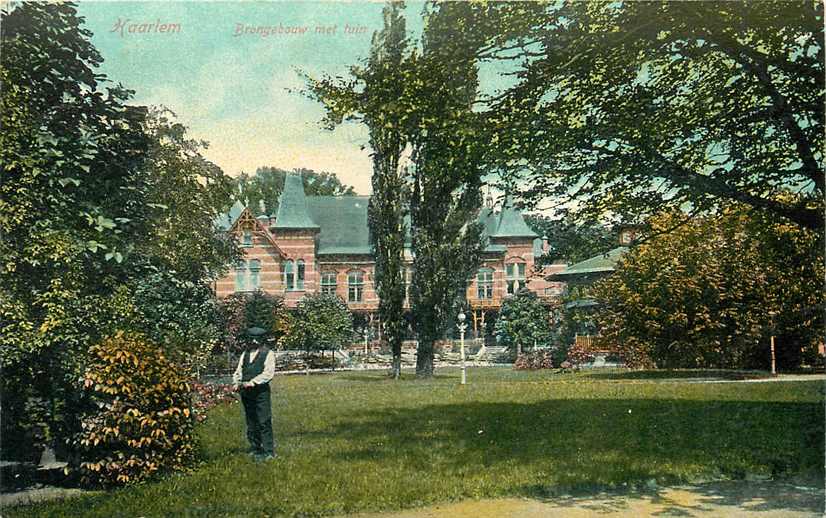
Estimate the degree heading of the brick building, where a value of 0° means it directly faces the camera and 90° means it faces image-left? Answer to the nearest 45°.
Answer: approximately 0°

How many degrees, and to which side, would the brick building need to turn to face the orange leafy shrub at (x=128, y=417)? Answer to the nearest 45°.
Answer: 0° — it already faces it

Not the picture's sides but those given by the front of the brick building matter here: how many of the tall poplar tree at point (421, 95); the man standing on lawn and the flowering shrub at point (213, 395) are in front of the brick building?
3

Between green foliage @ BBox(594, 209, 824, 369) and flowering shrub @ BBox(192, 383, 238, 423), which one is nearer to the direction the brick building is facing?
the flowering shrub

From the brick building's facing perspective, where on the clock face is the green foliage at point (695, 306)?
The green foliage is roughly at 10 o'clock from the brick building.

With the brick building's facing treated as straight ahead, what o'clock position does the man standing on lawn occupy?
The man standing on lawn is roughly at 12 o'clock from the brick building.

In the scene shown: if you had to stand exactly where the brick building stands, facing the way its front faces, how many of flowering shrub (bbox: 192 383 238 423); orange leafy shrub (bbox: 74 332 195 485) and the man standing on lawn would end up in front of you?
3

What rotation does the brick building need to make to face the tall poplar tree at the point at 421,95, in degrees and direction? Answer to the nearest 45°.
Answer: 0° — it already faces it

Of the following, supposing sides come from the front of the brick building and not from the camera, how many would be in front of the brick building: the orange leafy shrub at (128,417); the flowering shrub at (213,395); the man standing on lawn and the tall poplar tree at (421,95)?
4

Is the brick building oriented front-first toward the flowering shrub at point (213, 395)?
yes
